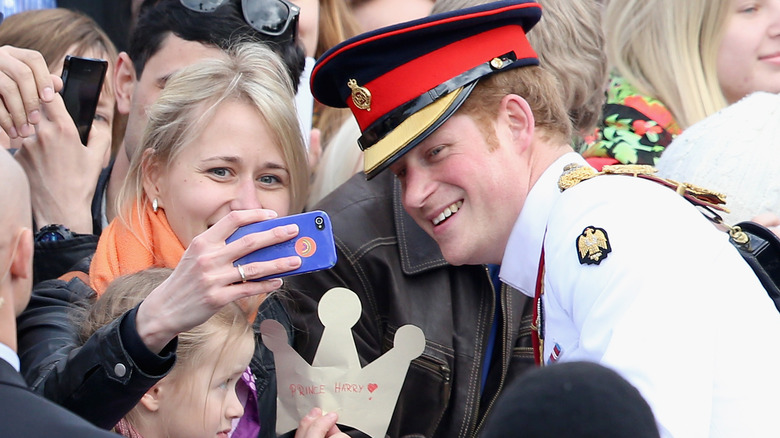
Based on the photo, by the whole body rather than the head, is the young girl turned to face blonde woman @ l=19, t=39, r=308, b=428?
no

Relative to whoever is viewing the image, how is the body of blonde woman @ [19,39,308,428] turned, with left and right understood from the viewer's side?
facing the viewer and to the right of the viewer

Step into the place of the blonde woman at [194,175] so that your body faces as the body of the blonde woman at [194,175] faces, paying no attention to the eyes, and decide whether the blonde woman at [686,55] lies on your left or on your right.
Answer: on your left

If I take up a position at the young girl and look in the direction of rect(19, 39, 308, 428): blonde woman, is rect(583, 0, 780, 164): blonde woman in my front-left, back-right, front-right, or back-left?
front-right

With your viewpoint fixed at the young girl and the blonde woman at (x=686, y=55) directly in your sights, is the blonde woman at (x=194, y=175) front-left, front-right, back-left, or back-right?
front-left
